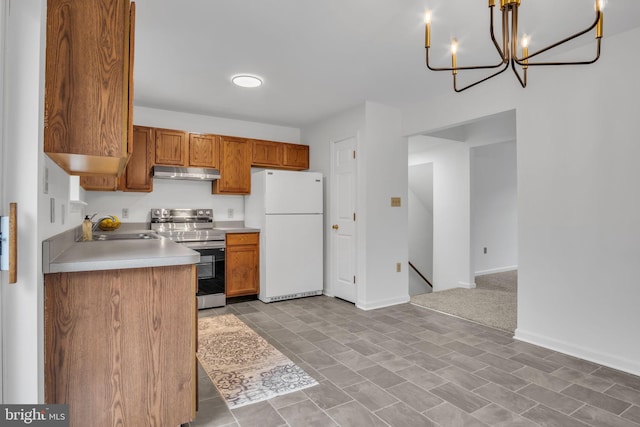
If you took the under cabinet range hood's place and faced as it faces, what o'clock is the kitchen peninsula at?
The kitchen peninsula is roughly at 12 o'clock from the under cabinet range hood.

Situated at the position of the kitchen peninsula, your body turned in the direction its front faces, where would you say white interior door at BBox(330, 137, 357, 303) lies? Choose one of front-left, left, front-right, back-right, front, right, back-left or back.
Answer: front-left

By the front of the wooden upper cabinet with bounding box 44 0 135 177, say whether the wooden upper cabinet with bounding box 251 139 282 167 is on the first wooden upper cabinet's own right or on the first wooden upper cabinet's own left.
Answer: on the first wooden upper cabinet's own left

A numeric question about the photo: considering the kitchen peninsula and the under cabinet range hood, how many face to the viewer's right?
1

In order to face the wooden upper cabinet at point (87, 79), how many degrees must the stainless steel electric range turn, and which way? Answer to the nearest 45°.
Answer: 0° — it already faces it

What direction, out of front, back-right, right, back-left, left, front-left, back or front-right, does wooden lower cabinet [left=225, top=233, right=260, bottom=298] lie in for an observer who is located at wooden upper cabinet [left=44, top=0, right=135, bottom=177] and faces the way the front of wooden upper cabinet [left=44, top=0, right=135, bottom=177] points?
front-left

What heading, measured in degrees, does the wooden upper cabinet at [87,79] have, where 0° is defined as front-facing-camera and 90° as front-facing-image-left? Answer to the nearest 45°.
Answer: approximately 270°

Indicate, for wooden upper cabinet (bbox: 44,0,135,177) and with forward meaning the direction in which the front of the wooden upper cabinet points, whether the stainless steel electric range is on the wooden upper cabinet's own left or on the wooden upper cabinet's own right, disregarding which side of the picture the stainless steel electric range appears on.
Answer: on the wooden upper cabinet's own left
